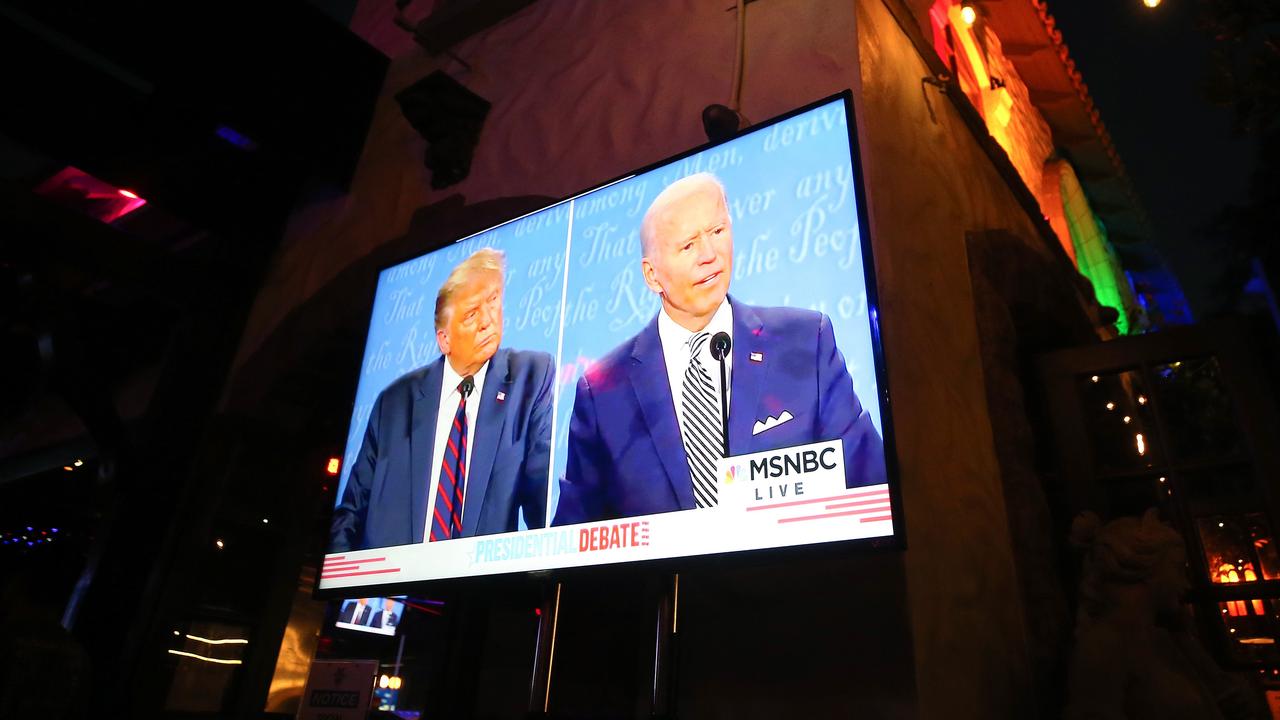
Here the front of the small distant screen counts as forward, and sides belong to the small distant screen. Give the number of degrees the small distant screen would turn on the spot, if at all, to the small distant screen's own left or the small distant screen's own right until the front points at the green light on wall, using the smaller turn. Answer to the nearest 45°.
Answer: approximately 45° to the small distant screen's own left

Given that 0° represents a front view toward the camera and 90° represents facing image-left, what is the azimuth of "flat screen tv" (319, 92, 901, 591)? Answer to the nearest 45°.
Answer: approximately 45°

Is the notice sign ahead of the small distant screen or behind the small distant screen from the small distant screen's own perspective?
ahead

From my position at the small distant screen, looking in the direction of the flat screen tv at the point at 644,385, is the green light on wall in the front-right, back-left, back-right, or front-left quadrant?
front-left

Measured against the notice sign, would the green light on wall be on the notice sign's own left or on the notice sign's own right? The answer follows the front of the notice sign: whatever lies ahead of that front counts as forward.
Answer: on the notice sign's own left

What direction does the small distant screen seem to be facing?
toward the camera

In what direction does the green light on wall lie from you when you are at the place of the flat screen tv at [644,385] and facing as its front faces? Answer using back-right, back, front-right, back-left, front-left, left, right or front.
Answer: back

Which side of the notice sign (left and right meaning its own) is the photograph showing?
front

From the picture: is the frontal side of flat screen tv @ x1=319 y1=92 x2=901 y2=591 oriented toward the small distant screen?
no

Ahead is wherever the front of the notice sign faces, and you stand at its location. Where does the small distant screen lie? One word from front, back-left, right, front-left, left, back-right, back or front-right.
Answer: back

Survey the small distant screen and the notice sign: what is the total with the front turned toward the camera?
2

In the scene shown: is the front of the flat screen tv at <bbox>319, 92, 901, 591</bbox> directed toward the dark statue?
no

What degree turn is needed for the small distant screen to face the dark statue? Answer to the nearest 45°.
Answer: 0° — it already faces it

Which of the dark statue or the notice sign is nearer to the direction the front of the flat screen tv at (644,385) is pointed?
the notice sign

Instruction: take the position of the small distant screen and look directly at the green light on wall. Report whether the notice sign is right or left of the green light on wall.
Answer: right

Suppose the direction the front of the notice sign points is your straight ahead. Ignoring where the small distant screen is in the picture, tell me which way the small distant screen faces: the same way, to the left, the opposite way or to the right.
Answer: the same way
